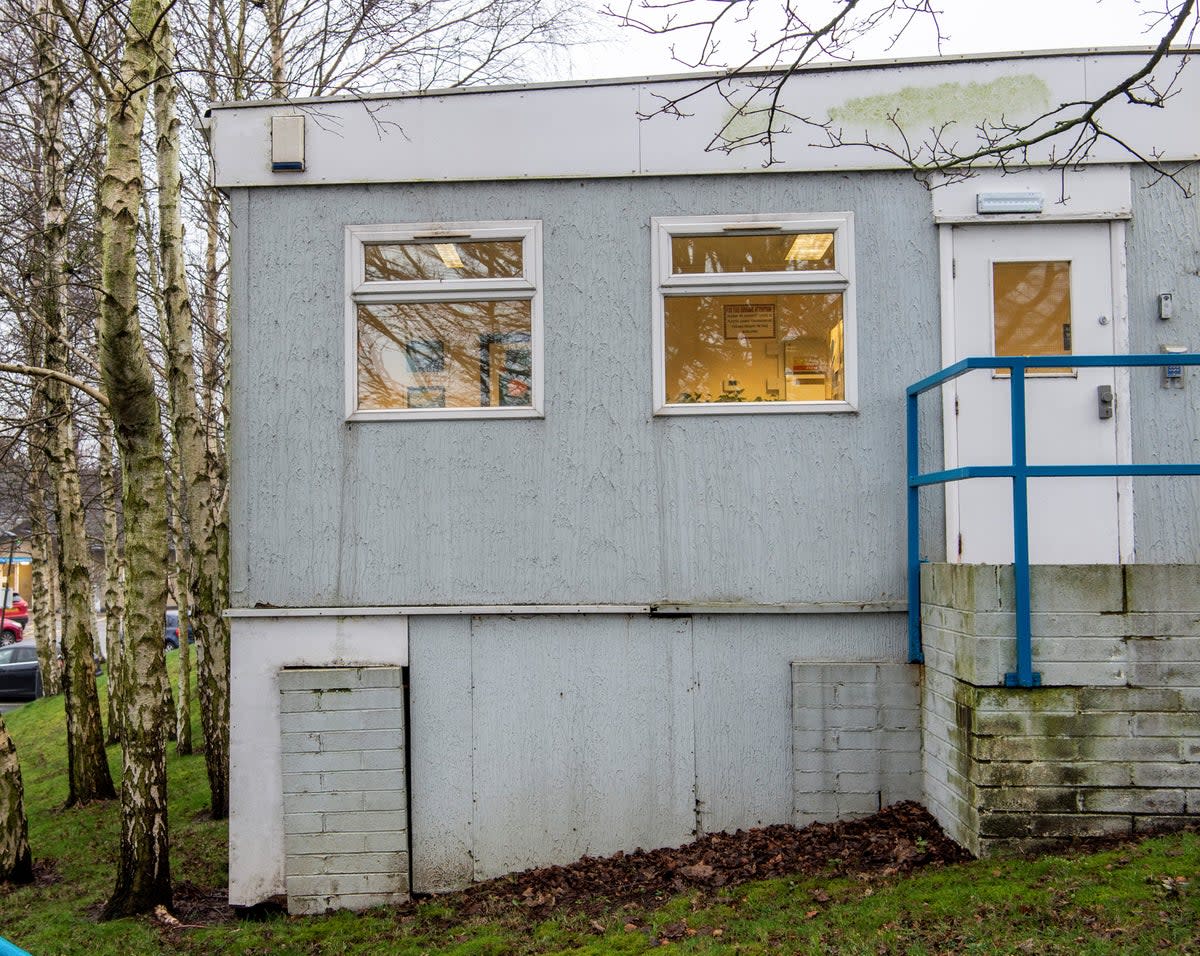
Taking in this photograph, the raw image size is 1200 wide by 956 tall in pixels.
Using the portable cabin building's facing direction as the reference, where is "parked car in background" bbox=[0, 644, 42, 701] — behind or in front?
behind

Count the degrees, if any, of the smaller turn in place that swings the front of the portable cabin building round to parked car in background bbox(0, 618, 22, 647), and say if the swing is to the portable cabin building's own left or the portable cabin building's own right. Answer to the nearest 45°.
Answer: approximately 135° to the portable cabin building's own right

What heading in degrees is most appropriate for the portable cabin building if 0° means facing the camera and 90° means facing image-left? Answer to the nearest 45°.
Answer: approximately 0°

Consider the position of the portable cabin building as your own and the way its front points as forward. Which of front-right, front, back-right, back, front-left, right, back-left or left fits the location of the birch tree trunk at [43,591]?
back-right

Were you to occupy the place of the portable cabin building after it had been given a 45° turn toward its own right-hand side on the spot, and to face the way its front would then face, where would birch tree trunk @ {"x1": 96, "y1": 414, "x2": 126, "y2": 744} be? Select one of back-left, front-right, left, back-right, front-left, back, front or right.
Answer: right

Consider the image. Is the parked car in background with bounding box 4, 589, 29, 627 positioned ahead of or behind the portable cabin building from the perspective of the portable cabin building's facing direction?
behind
